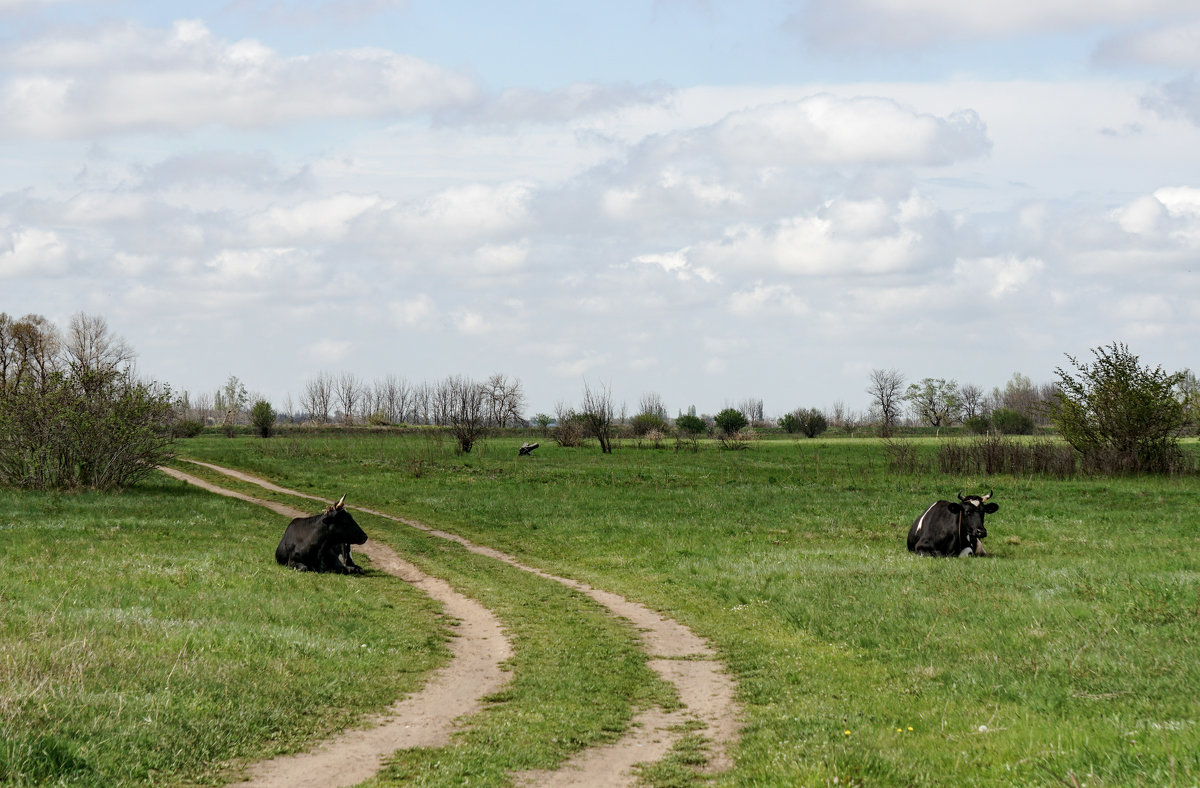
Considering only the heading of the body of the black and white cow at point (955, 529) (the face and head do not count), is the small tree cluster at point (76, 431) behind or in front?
behind

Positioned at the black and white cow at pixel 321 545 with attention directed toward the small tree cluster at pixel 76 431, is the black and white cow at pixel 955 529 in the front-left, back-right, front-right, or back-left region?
back-right

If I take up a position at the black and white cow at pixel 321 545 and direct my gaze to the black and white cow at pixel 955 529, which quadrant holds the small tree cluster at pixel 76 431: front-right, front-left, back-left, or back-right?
back-left

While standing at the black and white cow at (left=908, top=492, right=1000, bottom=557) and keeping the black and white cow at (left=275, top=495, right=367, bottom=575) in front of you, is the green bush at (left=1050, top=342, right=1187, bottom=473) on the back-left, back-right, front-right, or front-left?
back-right

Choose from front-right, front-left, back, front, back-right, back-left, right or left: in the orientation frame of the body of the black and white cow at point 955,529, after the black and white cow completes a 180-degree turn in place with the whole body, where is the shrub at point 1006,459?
front-right

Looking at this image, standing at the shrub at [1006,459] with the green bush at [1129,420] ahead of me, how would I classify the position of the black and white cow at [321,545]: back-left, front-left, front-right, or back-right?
back-right

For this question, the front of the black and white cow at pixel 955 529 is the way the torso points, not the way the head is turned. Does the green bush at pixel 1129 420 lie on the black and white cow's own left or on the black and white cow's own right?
on the black and white cow's own left

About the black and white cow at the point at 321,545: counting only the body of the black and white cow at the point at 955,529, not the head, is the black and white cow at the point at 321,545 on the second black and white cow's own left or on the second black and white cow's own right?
on the second black and white cow's own right
